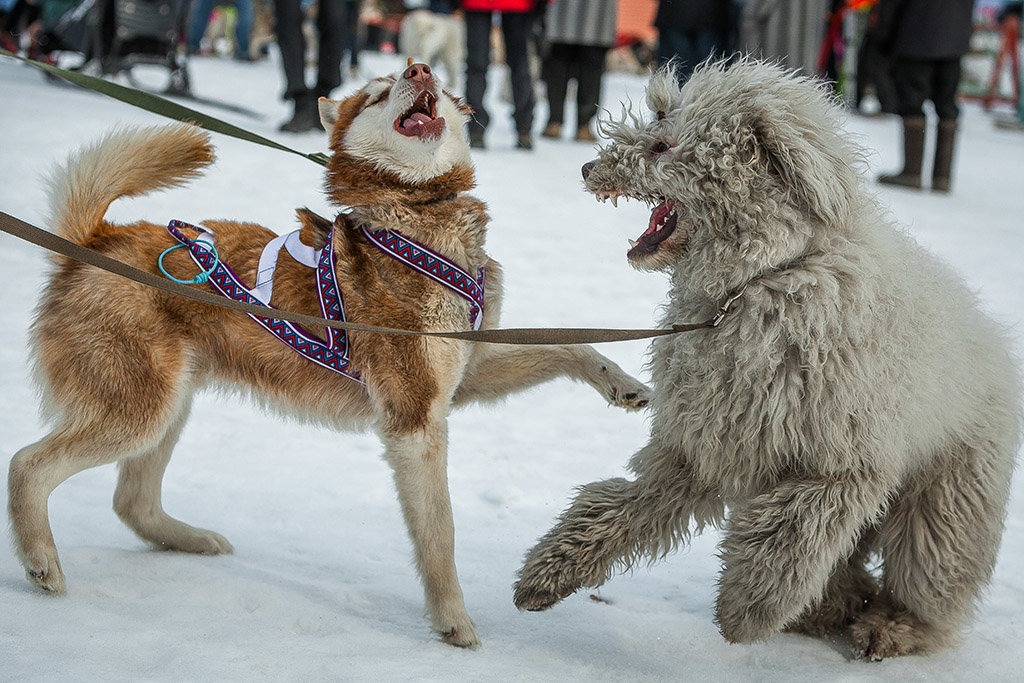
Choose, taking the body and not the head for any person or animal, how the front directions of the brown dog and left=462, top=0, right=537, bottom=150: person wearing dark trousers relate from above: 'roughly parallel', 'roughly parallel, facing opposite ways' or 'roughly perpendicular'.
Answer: roughly perpendicular

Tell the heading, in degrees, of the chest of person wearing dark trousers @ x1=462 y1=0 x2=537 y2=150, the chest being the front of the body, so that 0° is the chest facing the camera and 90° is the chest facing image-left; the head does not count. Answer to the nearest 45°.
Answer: approximately 0°

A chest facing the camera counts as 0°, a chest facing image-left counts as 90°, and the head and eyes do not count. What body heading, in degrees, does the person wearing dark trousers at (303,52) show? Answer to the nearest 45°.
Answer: approximately 45°

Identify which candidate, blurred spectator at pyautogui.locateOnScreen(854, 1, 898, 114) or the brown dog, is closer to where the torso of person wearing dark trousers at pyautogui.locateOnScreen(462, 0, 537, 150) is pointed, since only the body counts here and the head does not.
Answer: the brown dog

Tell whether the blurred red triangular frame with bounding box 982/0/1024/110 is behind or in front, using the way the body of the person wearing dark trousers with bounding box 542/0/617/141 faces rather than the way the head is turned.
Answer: behind

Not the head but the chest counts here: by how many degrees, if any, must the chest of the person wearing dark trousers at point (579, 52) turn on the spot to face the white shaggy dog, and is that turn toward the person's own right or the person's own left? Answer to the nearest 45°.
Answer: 0° — they already face it

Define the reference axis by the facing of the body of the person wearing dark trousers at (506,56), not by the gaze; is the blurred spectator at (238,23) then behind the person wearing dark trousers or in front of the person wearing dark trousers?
behind

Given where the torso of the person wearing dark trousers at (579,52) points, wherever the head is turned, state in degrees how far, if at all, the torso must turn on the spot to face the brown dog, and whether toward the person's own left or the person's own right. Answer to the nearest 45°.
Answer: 0° — they already face it

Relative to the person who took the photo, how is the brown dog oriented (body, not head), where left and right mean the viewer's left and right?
facing to the right of the viewer
